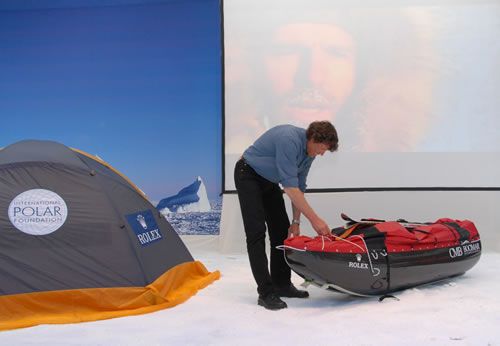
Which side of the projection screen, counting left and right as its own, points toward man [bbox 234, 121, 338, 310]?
front

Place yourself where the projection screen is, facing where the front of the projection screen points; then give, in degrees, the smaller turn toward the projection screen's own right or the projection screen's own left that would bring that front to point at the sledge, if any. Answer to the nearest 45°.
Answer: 0° — it already faces it

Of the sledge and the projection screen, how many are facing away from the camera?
0

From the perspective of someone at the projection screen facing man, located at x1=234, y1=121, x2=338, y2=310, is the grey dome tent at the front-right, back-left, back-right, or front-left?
front-right

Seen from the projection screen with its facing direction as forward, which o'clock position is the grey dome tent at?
The grey dome tent is roughly at 1 o'clock from the projection screen.

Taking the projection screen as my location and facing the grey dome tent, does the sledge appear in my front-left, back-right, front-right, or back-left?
front-left

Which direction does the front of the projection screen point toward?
toward the camera

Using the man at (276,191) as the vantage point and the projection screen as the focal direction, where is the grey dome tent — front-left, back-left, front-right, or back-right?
back-left
